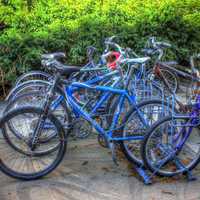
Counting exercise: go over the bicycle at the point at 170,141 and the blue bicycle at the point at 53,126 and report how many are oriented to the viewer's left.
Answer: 2

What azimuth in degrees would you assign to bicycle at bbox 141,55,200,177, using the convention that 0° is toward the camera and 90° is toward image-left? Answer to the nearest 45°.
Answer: approximately 90°

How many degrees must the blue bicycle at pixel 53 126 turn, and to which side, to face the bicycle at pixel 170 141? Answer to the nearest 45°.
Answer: approximately 180°

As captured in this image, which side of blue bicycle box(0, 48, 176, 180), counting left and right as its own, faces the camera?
left

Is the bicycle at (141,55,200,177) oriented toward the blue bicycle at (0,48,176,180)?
yes
